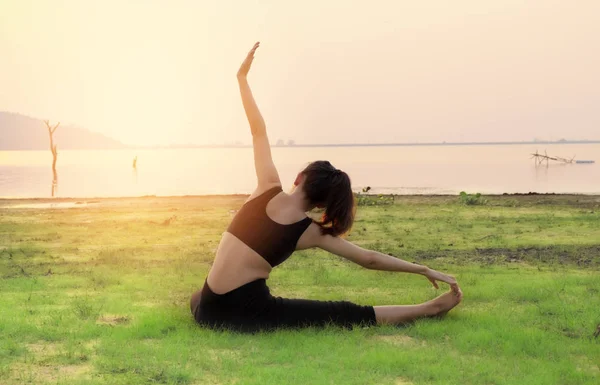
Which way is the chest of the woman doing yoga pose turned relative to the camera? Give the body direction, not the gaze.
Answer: away from the camera
